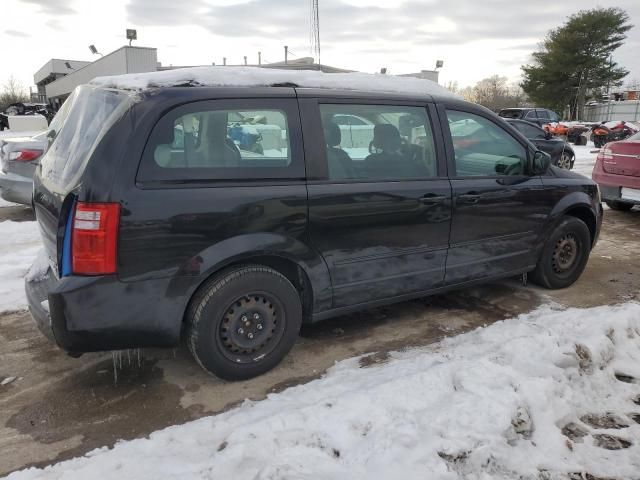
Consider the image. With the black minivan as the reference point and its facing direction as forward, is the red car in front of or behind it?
in front

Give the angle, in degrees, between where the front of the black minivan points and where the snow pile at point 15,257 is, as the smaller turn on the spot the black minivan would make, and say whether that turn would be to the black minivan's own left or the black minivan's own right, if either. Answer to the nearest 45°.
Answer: approximately 90° to the black minivan's own left

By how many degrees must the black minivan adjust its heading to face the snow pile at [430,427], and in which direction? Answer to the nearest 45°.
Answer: approximately 90° to its right

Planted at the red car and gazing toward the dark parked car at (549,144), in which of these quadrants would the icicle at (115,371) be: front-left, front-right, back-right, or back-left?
back-left

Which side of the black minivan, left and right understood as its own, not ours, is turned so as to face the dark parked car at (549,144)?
front

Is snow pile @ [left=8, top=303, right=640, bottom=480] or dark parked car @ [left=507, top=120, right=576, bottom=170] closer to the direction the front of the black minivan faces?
the dark parked car

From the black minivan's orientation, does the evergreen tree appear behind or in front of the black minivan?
in front

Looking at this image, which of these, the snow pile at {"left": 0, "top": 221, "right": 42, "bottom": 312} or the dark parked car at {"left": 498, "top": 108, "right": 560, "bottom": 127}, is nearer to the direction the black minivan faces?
the dark parked car

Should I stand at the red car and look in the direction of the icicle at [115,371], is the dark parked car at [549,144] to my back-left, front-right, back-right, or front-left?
back-right

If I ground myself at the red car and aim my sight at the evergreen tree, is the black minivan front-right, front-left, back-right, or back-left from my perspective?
back-left

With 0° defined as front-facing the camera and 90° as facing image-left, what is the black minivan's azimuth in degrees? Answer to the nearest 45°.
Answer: approximately 225°
